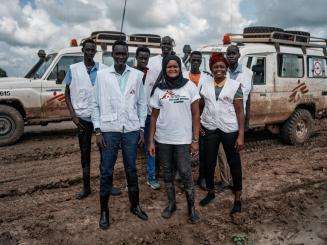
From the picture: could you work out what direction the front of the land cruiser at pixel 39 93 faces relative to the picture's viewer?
facing to the left of the viewer

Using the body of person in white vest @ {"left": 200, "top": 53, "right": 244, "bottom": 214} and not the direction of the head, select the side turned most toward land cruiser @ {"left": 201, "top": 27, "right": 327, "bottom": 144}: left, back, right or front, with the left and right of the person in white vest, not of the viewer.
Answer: back

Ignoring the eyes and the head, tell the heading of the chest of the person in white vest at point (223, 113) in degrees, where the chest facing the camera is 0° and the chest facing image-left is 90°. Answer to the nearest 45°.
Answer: approximately 0°

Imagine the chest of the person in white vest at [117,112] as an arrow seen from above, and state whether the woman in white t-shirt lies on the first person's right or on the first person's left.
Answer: on the first person's left

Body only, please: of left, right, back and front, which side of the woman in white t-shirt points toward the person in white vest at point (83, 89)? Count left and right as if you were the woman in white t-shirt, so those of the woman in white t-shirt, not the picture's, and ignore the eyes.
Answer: right

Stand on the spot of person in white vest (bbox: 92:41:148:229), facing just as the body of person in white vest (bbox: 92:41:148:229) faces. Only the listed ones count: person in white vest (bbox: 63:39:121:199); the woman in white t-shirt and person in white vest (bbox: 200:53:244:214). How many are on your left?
2

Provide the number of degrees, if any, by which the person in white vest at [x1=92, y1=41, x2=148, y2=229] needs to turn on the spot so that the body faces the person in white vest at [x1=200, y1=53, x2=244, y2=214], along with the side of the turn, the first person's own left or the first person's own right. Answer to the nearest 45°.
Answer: approximately 90° to the first person's own left

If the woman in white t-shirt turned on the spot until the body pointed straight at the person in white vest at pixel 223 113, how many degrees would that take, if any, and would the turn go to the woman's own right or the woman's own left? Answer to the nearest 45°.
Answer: approximately 135° to the woman's own left

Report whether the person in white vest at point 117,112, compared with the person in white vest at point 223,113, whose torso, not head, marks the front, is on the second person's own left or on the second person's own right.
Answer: on the second person's own right
